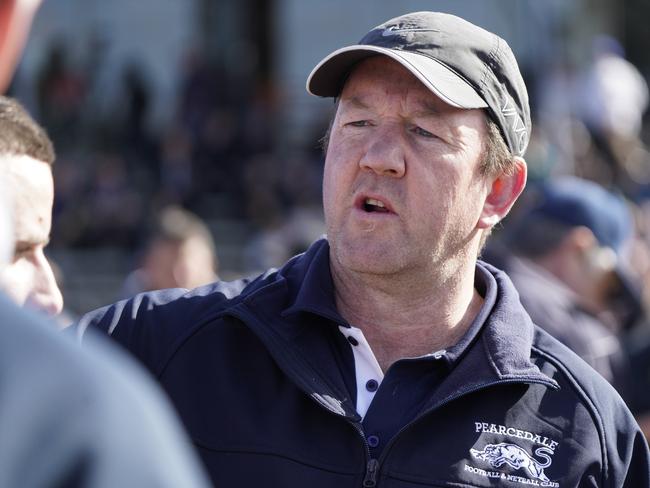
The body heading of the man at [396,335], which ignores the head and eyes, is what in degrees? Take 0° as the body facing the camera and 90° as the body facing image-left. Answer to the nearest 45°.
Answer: approximately 45°

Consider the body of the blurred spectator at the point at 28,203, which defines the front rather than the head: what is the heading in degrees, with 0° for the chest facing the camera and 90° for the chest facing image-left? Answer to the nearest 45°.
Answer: approximately 315°

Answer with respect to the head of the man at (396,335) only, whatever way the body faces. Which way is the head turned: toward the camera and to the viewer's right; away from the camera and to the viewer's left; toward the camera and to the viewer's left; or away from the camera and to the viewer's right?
toward the camera and to the viewer's left

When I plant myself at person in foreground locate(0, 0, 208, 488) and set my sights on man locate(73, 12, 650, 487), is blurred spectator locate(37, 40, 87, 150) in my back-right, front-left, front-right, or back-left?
front-left

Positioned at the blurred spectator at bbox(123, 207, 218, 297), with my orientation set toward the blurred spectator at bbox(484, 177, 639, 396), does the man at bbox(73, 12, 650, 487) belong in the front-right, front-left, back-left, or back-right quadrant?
front-right
